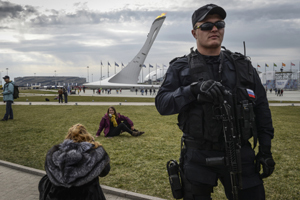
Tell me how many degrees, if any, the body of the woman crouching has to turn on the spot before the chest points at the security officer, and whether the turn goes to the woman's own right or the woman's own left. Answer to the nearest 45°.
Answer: approximately 135° to the woman's own right

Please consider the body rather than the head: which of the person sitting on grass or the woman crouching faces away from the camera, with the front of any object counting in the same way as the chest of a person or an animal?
the woman crouching

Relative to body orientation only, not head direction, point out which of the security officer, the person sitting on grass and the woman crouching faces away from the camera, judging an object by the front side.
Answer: the woman crouching

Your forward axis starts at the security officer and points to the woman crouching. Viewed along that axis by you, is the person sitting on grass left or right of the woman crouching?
right

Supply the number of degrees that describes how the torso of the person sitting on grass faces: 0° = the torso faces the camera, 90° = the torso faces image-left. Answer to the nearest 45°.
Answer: approximately 315°

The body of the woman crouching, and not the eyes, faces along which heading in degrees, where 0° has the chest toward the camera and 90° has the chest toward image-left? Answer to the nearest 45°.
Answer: approximately 180°

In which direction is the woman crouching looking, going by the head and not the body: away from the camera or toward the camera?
away from the camera

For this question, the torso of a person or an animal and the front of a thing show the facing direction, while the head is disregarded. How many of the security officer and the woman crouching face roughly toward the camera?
1

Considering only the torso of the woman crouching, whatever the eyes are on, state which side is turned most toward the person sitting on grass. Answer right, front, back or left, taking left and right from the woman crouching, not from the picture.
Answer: front
